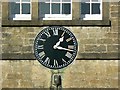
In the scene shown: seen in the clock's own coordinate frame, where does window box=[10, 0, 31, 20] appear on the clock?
The window is roughly at 4 o'clock from the clock.

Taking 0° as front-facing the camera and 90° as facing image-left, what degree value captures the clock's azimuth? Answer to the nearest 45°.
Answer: approximately 0°

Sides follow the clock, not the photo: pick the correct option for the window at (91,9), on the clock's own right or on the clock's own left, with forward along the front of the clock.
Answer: on the clock's own left
